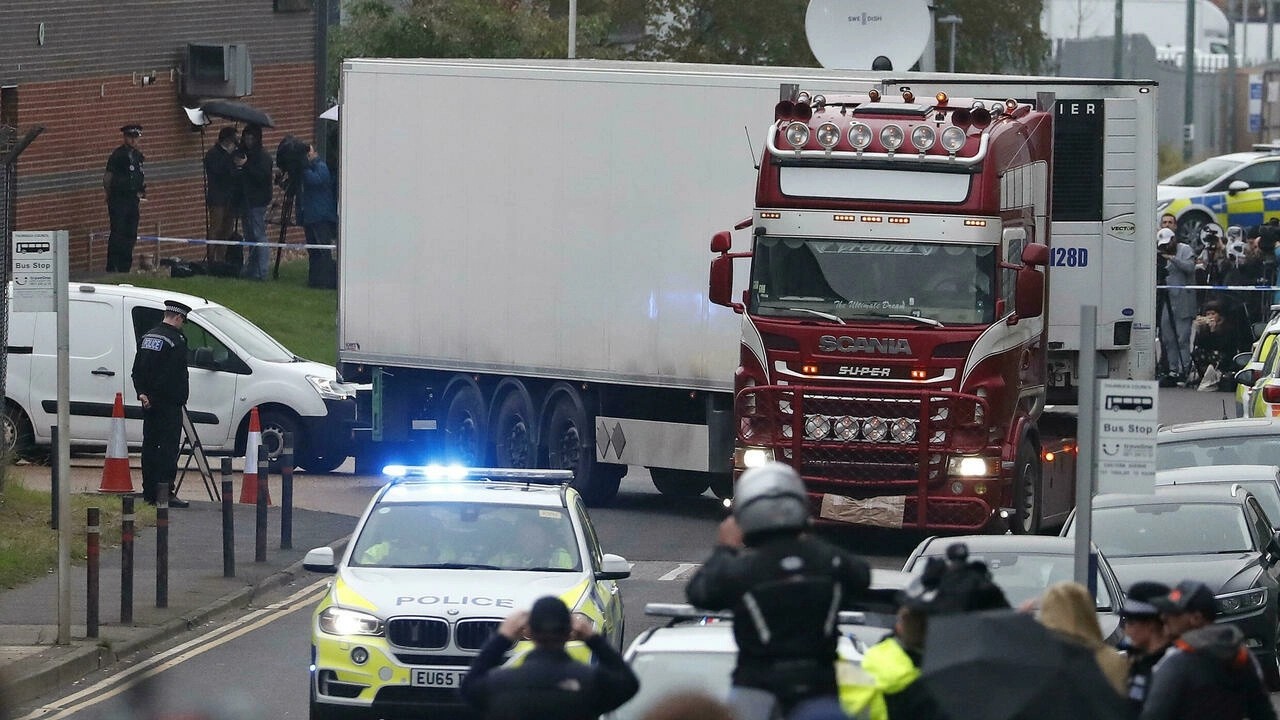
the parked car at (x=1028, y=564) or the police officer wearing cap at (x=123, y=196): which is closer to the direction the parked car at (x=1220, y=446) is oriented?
the parked car

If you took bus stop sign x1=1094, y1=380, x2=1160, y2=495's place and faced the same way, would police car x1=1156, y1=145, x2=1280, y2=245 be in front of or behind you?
behind

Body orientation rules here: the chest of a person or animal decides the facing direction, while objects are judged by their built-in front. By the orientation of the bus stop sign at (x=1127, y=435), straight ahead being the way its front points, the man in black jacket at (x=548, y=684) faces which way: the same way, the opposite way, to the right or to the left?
the opposite way

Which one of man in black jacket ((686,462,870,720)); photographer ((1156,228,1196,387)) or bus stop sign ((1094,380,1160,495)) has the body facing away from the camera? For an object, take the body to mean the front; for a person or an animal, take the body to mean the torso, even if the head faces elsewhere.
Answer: the man in black jacket

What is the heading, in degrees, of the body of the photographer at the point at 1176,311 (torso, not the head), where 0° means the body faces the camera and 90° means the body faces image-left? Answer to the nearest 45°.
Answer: approximately 45°

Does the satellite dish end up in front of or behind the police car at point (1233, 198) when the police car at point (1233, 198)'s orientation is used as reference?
in front

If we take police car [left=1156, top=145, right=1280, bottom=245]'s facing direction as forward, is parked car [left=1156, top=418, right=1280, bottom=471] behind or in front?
in front

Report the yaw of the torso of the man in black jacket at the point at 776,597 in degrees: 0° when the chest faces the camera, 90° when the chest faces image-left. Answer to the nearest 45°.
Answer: approximately 180°

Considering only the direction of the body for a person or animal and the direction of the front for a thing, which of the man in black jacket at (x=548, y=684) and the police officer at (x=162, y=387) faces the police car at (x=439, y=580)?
the man in black jacket

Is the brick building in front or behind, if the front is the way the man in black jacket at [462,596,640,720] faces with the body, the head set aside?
in front

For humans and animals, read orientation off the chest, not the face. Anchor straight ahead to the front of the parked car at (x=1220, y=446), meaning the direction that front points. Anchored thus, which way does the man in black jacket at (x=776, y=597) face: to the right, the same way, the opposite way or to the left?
the opposite way

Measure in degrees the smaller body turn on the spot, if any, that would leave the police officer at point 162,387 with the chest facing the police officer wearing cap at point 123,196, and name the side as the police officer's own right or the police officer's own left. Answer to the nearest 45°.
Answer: approximately 45° to the police officer's own left

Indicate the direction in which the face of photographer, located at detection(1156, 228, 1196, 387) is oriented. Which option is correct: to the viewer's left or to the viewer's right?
to the viewer's left

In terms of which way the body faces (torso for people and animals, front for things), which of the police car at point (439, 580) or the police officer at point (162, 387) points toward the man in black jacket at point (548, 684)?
the police car
